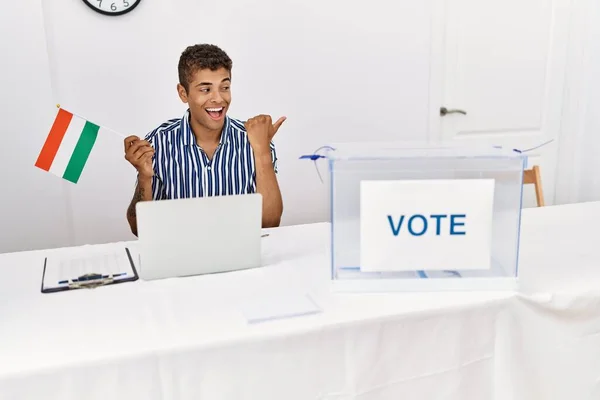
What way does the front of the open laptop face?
away from the camera

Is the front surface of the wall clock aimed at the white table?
yes

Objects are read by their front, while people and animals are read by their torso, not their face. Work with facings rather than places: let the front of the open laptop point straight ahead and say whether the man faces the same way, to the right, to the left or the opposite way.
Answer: the opposite way

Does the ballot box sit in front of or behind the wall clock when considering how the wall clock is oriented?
in front

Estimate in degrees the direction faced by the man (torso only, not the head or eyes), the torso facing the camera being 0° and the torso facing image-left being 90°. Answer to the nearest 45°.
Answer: approximately 0°
